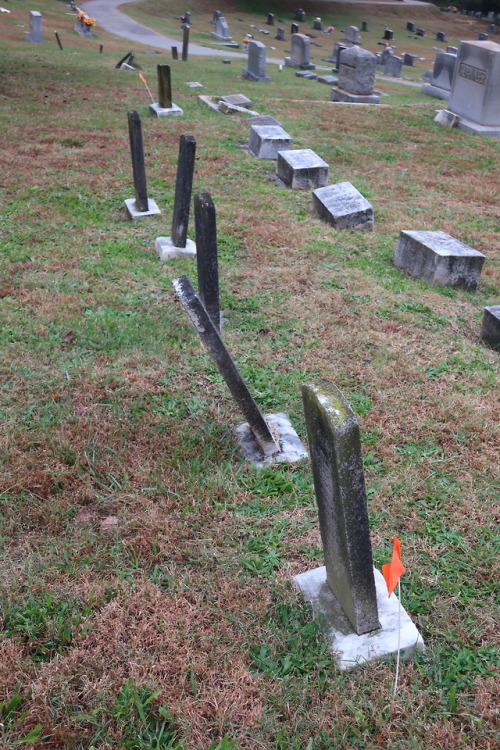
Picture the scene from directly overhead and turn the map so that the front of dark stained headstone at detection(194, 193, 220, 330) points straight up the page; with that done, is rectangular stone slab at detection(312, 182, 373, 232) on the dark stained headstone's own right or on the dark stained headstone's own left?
on the dark stained headstone's own right

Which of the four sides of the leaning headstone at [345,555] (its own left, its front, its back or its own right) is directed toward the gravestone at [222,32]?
right

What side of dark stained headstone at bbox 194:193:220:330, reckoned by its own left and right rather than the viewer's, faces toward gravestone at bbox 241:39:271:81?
right

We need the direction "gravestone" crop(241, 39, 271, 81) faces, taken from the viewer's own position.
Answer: facing the viewer and to the left of the viewer

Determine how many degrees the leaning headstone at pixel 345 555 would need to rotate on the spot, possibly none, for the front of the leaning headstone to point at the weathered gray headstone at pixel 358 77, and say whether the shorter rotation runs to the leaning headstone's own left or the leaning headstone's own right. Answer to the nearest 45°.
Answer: approximately 90° to the leaning headstone's own right

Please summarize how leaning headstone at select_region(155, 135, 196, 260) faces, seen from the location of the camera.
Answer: facing to the left of the viewer

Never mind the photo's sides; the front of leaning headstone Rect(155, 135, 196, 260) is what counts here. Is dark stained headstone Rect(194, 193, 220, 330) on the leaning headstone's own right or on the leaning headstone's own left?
on the leaning headstone's own left

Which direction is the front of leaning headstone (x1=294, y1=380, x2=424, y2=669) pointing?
to the viewer's left

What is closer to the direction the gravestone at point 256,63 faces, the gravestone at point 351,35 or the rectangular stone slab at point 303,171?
the rectangular stone slab

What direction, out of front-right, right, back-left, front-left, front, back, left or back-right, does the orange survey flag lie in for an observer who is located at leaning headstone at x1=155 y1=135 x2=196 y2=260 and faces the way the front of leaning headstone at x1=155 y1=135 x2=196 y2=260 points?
left

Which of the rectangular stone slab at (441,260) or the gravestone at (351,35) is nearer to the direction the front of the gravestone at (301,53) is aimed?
the rectangular stone slab
